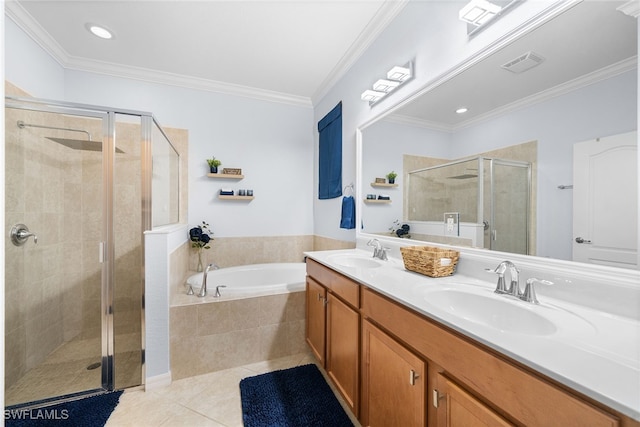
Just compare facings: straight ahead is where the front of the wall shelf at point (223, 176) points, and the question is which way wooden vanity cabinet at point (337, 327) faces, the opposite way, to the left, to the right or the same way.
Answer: to the right

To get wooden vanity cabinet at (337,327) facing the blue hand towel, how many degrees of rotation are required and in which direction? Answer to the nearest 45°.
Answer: approximately 90° to its right

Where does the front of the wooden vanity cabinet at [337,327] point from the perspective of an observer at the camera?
facing to the left of the viewer

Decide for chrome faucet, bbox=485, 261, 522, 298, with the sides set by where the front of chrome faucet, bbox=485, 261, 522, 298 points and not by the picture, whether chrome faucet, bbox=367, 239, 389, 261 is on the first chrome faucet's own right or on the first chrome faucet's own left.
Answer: on the first chrome faucet's own right

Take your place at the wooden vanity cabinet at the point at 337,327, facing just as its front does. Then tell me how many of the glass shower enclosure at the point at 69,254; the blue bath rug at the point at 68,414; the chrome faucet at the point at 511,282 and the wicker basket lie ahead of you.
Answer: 2

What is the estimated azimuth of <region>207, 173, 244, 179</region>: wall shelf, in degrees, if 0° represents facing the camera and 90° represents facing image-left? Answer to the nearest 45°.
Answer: approximately 0°

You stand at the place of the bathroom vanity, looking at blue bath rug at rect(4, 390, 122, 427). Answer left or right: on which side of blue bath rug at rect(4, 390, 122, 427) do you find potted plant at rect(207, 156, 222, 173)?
right

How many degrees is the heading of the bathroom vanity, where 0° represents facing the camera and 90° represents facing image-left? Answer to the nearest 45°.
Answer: approximately 45°

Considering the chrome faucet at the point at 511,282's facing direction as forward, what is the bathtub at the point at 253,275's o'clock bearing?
The bathtub is roughly at 2 o'clock from the chrome faucet.

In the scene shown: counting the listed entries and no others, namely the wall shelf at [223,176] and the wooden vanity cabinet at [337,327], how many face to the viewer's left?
1

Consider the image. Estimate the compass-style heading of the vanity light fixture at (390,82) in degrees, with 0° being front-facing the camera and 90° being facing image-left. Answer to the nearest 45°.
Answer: approximately 45°
